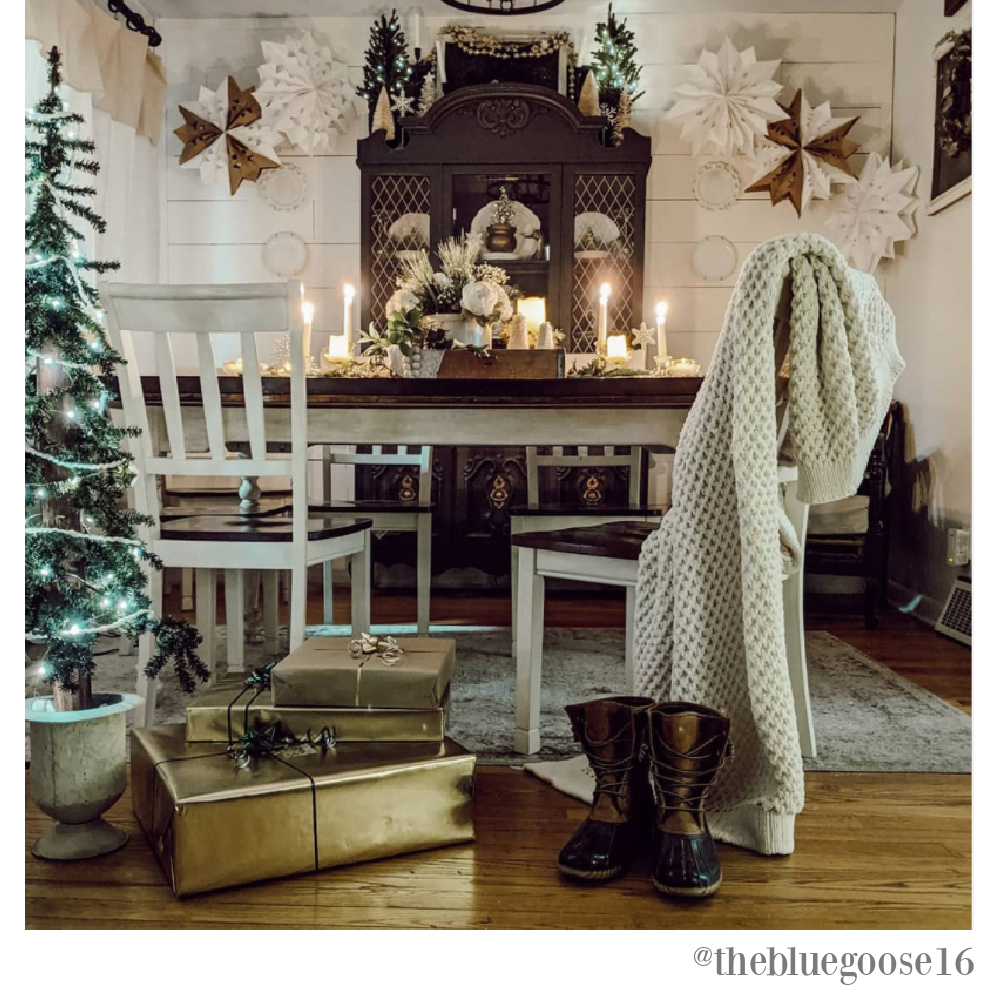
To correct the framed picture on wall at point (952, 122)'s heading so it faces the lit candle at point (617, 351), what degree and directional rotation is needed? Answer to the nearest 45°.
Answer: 0° — it already faces it

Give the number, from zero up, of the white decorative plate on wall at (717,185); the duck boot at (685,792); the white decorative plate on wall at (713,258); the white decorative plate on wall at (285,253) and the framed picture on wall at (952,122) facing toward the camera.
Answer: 4

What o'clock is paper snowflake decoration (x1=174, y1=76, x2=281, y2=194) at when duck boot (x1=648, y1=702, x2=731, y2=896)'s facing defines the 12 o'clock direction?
The paper snowflake decoration is roughly at 5 o'clock from the duck boot.

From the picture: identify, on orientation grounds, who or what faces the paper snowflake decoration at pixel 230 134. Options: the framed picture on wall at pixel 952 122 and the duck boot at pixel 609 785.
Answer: the framed picture on wall

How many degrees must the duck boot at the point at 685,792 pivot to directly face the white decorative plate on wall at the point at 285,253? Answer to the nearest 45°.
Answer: approximately 135° to its right

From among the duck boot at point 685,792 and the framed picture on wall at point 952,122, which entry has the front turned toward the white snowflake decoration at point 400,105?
the framed picture on wall

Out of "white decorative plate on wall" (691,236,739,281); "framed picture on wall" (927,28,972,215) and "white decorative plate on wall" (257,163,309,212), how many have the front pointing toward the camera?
2

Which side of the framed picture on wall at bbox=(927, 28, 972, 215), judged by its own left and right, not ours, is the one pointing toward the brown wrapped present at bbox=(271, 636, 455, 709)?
left

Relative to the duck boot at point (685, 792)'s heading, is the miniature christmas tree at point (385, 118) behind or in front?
behind

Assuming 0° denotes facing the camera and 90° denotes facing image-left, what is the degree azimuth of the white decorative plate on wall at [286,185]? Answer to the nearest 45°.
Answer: approximately 0°

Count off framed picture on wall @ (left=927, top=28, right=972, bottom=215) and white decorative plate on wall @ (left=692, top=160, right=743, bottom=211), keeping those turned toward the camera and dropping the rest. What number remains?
1

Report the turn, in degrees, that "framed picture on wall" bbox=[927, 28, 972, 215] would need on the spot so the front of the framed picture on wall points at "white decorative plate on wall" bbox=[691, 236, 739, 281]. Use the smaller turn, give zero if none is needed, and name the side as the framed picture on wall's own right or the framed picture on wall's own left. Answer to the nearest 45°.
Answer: approximately 45° to the framed picture on wall's own right

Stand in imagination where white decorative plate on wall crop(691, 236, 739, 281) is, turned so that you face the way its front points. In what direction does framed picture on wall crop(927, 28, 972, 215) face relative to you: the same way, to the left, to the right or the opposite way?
to the right
